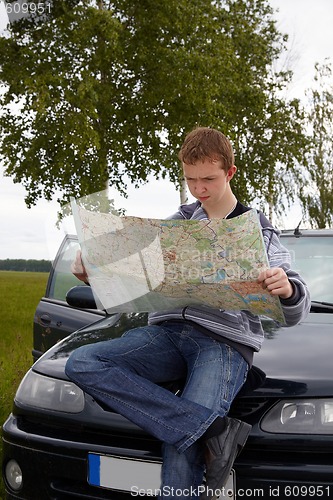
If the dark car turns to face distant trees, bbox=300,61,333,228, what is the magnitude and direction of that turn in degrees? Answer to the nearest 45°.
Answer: approximately 135° to its right

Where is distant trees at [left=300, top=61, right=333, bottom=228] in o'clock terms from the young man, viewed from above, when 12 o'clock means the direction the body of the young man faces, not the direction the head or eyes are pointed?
The distant trees is roughly at 5 o'clock from the young man.

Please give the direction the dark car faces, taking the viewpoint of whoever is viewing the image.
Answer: facing the viewer and to the left of the viewer

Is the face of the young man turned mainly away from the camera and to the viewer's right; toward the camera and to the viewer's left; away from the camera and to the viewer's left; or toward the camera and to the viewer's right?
toward the camera and to the viewer's left
